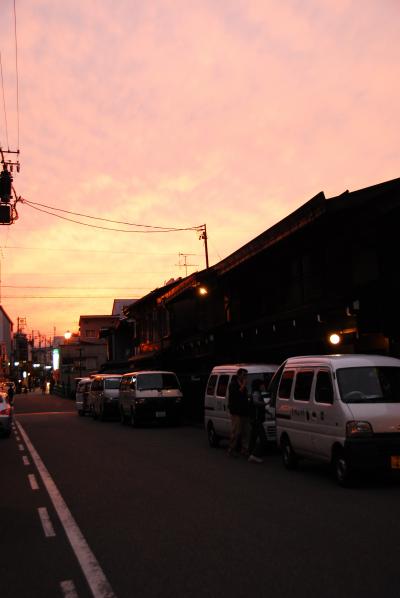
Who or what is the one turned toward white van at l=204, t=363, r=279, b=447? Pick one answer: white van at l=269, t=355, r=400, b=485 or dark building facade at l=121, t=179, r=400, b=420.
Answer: the dark building facade

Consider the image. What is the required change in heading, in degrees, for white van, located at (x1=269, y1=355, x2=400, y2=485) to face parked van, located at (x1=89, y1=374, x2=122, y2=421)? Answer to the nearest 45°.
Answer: approximately 180°

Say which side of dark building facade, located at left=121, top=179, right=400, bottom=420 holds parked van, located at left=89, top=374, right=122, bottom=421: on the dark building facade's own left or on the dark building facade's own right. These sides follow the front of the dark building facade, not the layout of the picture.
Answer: on the dark building facade's own right

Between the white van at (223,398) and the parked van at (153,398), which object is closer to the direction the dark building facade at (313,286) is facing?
the white van

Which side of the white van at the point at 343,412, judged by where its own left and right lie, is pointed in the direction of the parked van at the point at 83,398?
back

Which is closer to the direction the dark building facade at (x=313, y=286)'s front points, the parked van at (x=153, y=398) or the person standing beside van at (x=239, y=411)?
the person standing beside van

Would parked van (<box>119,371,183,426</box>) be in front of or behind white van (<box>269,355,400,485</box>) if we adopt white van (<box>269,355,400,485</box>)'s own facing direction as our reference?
behind

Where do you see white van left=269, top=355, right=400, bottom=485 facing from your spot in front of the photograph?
facing the viewer and to the right of the viewer

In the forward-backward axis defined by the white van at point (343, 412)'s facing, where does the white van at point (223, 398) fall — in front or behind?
behind

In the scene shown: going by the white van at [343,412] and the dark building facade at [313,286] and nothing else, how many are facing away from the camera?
0

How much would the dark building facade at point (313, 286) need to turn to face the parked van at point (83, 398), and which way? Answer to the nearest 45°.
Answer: approximately 90° to its right

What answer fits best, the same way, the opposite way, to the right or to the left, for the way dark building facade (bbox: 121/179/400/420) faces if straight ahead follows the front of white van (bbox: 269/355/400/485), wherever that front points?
to the right
